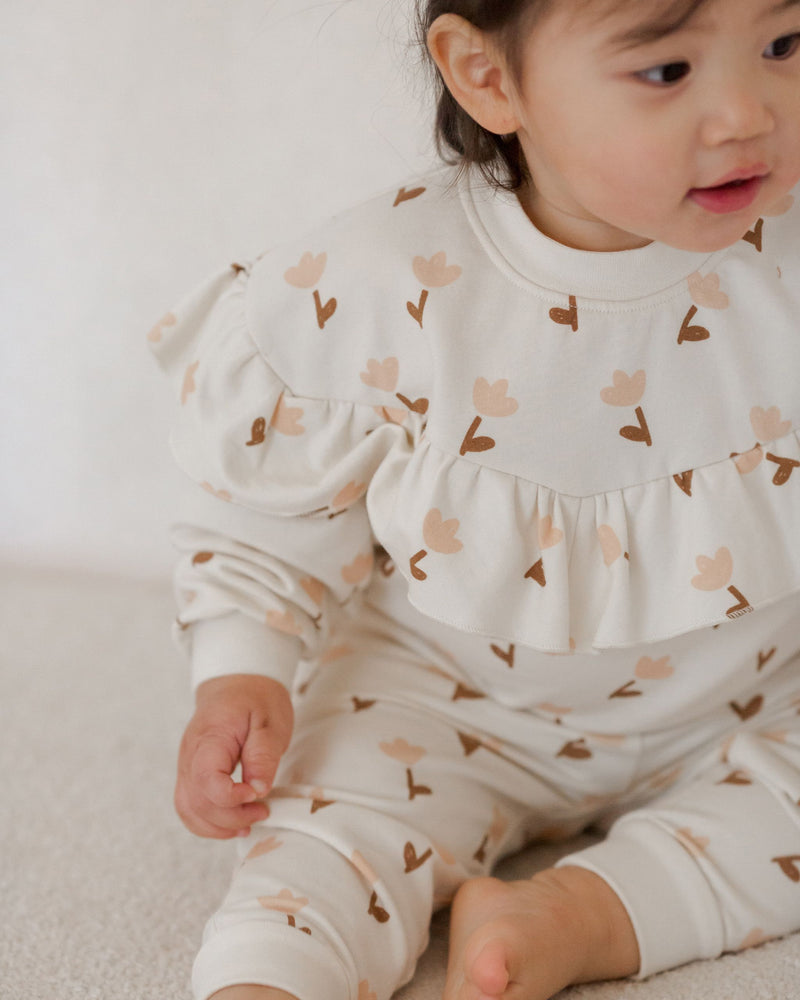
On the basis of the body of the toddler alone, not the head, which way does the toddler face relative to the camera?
toward the camera

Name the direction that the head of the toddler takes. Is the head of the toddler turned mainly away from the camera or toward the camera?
toward the camera
